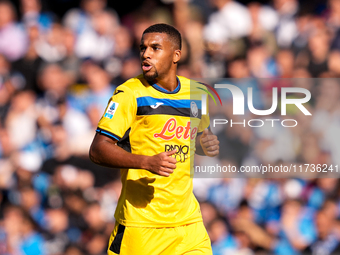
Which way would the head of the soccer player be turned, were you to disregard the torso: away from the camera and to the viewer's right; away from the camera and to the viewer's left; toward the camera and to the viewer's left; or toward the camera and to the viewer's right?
toward the camera and to the viewer's left

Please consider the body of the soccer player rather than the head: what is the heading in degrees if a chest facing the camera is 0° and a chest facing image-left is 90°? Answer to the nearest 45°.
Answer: approximately 315°
